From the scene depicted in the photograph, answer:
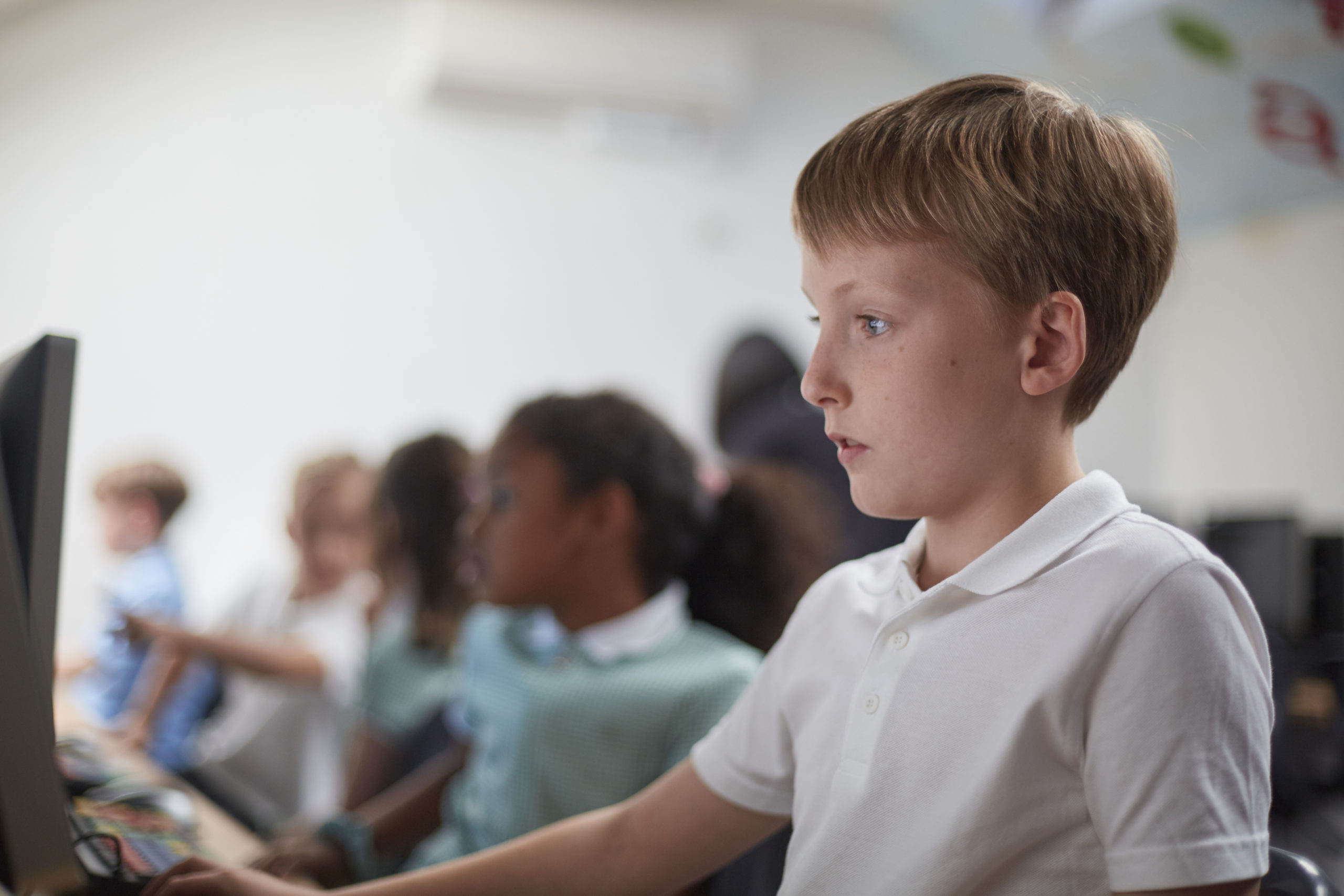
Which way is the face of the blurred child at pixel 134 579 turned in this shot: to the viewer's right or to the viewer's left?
to the viewer's left

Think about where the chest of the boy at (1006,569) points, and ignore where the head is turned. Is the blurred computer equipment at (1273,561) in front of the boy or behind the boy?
behind

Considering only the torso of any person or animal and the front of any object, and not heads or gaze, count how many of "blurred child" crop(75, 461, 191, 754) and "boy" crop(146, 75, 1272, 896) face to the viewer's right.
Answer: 0

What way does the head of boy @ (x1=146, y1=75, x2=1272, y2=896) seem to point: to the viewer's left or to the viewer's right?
to the viewer's left

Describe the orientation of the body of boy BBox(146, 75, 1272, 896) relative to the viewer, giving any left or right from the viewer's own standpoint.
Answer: facing the viewer and to the left of the viewer

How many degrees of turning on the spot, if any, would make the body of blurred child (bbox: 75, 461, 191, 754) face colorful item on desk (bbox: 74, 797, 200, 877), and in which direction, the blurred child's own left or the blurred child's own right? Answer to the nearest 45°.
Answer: approximately 90° to the blurred child's own left

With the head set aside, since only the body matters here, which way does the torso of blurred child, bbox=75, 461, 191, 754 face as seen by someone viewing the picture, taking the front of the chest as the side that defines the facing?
to the viewer's left
